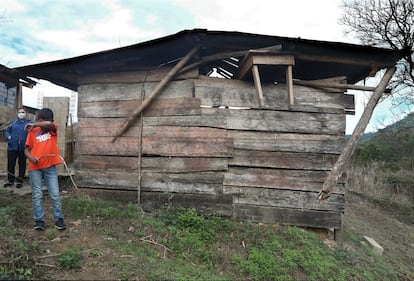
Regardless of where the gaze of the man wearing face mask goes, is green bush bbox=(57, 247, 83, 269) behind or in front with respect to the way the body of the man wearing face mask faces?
in front

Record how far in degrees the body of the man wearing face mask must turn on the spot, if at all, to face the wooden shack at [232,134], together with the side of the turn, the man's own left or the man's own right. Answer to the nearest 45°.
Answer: approximately 45° to the man's own left

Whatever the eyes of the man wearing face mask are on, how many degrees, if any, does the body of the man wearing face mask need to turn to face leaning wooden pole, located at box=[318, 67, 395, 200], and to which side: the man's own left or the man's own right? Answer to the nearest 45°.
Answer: approximately 45° to the man's own left

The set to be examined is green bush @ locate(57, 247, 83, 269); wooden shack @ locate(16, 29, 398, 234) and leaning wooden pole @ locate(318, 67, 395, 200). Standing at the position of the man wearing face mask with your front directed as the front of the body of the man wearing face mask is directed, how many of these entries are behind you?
0

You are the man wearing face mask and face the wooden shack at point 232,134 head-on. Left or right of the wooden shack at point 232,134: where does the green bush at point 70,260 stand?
right

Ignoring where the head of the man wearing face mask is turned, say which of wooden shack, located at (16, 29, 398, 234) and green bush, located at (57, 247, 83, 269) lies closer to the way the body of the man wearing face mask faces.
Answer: the green bush

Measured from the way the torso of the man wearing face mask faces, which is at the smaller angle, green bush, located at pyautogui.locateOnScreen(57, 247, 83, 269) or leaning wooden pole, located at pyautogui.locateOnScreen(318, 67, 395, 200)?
the green bush

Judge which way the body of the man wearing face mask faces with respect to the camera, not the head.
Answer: toward the camera
